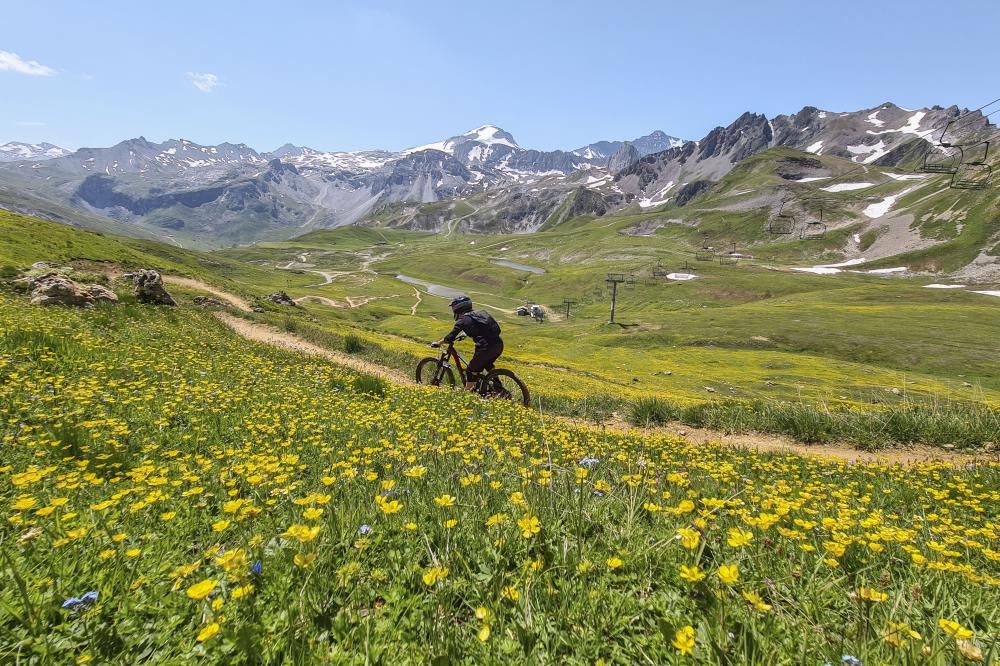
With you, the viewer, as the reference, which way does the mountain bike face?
facing away from the viewer and to the left of the viewer

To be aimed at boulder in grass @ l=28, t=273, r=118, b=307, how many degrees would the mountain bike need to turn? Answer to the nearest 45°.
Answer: approximately 45° to its left

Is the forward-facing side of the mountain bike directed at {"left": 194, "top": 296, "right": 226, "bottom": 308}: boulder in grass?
yes
